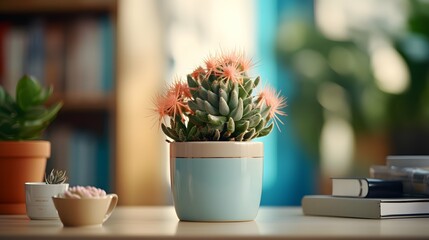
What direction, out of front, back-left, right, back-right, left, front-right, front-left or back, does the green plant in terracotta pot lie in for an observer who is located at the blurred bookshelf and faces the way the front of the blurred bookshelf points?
front

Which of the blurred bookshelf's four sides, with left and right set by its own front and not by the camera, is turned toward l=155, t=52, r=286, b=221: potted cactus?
front

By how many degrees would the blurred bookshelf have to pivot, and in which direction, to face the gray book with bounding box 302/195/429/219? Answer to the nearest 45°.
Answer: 0° — it already faces it

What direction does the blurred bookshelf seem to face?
toward the camera

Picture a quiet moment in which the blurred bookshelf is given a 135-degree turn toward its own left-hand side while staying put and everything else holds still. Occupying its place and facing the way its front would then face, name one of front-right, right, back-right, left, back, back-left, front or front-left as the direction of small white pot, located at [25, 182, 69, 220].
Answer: back-right

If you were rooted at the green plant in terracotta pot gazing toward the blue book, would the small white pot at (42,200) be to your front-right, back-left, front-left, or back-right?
front-right

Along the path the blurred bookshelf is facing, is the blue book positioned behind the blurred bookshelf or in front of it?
in front
